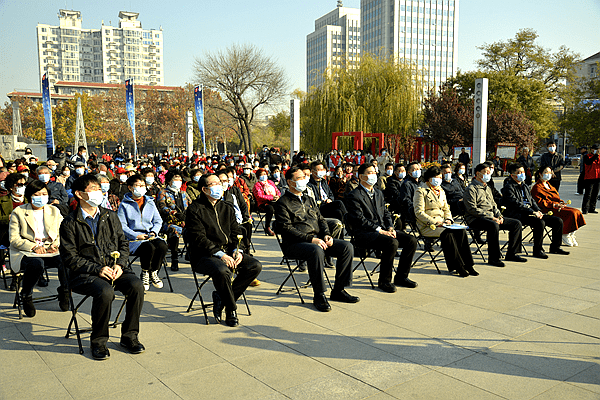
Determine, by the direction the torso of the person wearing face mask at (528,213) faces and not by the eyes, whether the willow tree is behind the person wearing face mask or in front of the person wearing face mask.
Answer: behind

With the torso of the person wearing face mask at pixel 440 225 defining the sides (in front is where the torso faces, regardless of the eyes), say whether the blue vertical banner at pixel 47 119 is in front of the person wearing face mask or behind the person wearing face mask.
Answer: behind

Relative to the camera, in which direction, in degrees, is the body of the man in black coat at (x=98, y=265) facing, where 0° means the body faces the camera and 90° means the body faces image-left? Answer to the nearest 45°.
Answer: approximately 315°

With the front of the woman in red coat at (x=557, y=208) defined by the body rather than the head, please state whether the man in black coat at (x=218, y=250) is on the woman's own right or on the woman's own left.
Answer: on the woman's own right
